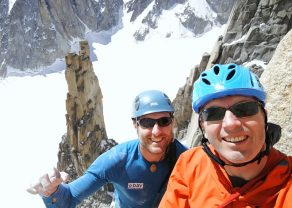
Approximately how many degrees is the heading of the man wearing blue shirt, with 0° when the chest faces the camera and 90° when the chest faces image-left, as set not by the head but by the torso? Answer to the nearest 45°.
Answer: approximately 0°

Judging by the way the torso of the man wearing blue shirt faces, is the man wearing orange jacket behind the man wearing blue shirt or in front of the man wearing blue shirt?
in front

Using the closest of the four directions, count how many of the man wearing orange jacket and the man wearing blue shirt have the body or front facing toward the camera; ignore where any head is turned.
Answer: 2

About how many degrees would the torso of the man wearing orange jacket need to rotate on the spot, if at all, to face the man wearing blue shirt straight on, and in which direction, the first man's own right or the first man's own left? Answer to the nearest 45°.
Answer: approximately 135° to the first man's own right
